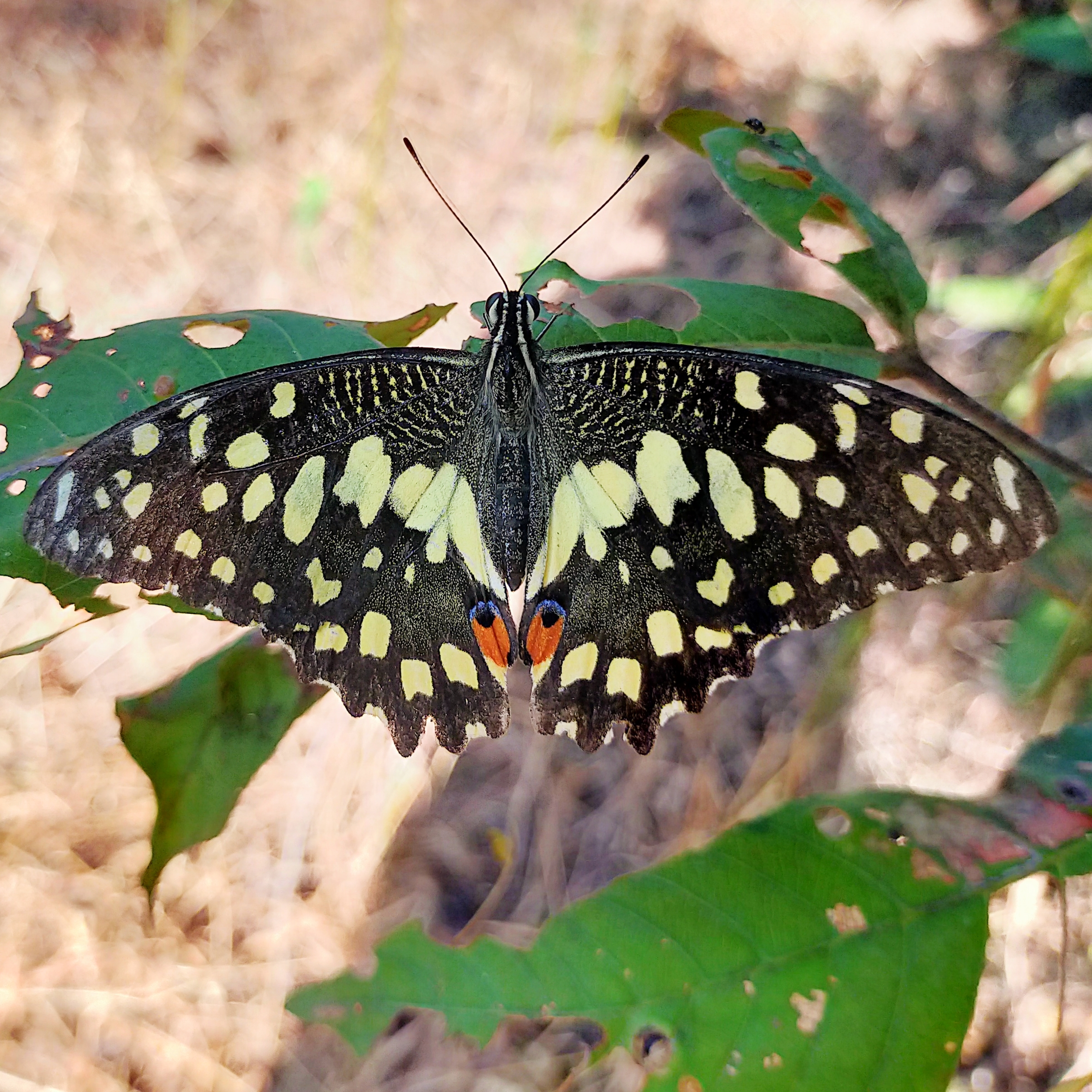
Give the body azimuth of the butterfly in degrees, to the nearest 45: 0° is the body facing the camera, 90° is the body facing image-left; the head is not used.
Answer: approximately 180°

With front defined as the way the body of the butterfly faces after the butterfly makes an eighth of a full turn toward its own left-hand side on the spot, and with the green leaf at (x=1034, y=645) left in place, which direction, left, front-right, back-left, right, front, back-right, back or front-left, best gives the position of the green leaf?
right

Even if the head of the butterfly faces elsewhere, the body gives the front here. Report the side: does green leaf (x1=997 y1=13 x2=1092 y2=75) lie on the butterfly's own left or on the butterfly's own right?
on the butterfly's own right
